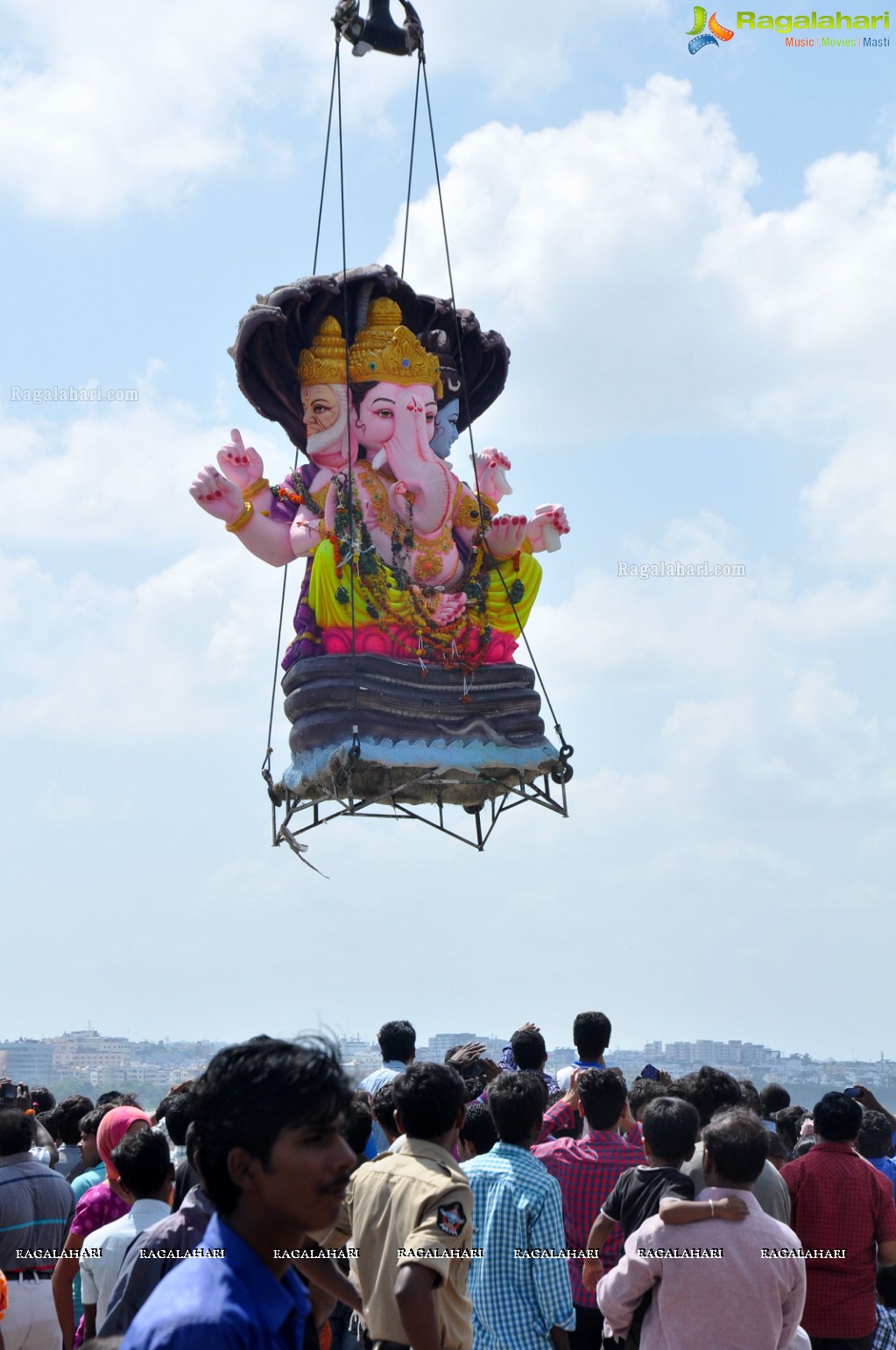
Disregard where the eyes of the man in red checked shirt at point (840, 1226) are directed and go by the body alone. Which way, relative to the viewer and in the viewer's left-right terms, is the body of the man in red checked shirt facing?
facing away from the viewer

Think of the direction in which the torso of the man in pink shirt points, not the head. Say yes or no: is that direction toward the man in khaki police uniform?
no

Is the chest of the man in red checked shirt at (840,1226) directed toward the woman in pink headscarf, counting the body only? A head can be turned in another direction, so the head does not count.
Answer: no

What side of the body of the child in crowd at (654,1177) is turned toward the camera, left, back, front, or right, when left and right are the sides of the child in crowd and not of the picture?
back

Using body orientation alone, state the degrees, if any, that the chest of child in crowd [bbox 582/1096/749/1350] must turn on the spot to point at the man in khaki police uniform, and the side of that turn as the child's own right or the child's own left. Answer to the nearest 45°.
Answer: approximately 135° to the child's own left

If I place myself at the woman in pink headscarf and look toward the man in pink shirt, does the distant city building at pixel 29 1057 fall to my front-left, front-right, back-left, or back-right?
back-left

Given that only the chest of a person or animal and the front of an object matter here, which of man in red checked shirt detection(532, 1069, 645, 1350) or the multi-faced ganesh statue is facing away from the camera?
the man in red checked shirt

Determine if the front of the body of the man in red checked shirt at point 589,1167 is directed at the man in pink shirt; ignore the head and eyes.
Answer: no

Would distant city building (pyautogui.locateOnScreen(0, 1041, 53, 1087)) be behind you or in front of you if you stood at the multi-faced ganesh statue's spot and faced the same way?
behind

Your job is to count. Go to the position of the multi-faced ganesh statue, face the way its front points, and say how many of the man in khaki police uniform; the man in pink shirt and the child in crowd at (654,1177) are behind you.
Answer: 0

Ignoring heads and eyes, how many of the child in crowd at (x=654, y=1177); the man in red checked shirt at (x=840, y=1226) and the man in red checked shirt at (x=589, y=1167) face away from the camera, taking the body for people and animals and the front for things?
3

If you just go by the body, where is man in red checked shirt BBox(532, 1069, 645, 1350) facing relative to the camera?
away from the camera

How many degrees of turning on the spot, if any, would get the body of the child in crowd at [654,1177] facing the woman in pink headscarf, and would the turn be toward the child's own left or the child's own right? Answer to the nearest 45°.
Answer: approximately 90° to the child's own left

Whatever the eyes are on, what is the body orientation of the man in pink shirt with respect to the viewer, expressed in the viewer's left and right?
facing away from the viewer

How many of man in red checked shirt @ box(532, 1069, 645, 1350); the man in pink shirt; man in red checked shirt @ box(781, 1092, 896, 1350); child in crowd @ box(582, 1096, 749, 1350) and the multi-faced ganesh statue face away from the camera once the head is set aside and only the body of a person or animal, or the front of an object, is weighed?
4

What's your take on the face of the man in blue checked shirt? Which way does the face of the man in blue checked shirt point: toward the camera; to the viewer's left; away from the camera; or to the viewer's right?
away from the camera

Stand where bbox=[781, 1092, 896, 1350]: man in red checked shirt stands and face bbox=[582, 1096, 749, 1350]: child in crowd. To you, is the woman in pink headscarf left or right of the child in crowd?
right

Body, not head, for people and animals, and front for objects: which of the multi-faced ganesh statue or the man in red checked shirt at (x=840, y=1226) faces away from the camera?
the man in red checked shirt

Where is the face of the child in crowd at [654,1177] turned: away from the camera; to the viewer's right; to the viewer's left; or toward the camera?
away from the camera

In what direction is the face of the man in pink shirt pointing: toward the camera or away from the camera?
away from the camera

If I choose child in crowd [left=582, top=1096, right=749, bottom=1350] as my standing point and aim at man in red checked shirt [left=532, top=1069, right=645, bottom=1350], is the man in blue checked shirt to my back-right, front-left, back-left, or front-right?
front-left
